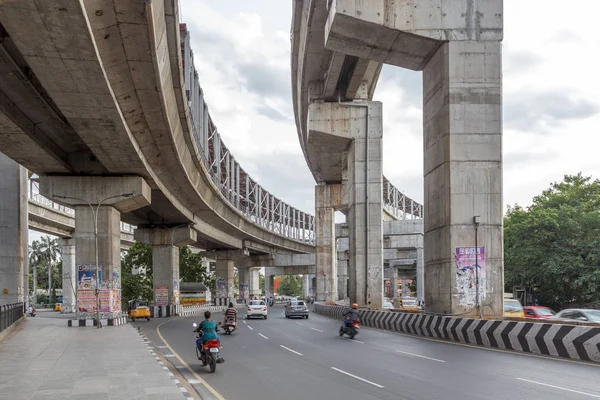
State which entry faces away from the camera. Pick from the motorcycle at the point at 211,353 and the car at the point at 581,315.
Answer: the motorcycle

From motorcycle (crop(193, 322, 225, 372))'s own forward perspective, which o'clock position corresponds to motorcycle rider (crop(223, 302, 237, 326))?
The motorcycle rider is roughly at 12 o'clock from the motorcycle.

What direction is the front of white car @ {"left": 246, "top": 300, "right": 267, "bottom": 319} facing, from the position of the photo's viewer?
facing away from the viewer

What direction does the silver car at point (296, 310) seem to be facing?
away from the camera

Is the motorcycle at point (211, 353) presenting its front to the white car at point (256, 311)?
yes

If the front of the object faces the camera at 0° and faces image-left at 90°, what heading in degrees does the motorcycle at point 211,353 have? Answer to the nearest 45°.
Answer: approximately 180°

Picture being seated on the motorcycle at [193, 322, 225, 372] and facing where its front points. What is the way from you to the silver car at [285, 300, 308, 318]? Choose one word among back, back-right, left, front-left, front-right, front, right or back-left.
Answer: front

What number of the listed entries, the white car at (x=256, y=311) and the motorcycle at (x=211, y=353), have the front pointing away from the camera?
2

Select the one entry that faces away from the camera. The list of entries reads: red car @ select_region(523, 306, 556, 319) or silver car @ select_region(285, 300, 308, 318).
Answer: silver car @ select_region(285, 300, 308, 318)

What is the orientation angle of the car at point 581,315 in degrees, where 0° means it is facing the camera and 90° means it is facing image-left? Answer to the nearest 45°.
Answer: approximately 315°
